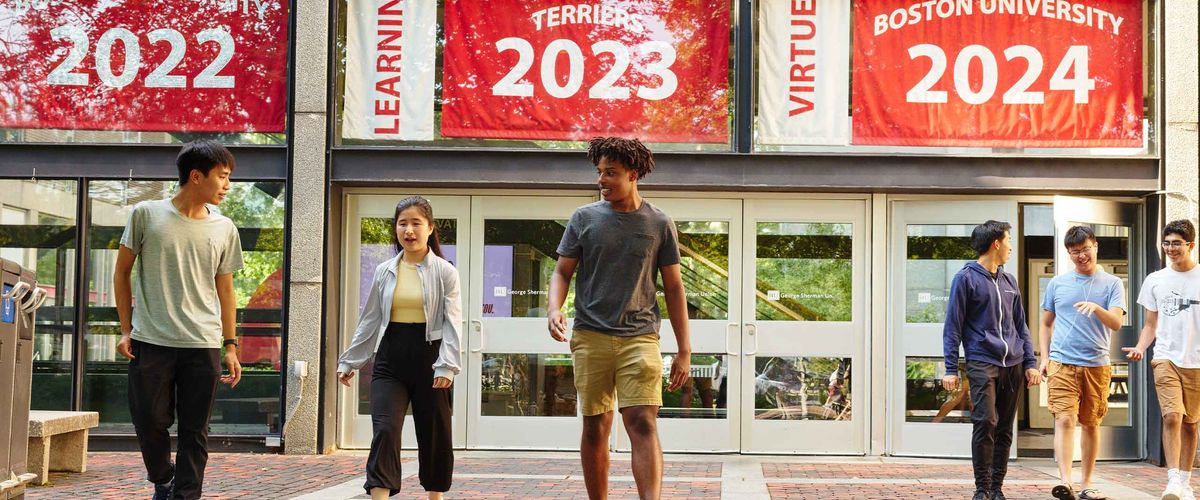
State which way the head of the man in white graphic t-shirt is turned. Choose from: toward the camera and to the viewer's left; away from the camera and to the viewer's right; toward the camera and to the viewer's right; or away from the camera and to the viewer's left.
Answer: toward the camera and to the viewer's left

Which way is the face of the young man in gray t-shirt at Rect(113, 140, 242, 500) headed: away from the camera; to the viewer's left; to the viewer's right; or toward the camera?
to the viewer's right

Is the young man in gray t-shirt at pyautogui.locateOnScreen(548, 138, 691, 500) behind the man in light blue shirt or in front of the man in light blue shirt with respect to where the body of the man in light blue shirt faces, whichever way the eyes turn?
in front

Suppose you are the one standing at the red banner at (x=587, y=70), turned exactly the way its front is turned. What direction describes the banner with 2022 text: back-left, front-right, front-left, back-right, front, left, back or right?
right

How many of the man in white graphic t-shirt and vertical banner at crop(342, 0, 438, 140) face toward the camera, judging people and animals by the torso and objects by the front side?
2

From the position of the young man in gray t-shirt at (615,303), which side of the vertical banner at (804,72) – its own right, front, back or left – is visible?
front

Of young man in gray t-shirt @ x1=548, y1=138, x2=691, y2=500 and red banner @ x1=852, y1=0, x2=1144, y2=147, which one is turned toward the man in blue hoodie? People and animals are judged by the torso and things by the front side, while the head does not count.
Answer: the red banner

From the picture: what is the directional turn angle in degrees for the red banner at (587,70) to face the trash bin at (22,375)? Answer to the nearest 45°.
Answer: approximately 45° to its right

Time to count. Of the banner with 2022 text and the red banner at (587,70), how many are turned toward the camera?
2
